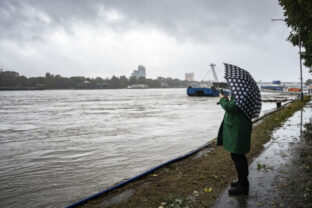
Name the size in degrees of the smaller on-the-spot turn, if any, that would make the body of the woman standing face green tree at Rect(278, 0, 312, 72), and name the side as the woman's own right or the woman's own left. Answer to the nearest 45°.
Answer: approximately 90° to the woman's own right

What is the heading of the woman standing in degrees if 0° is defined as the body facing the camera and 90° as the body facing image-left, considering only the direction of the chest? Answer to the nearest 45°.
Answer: approximately 90°
